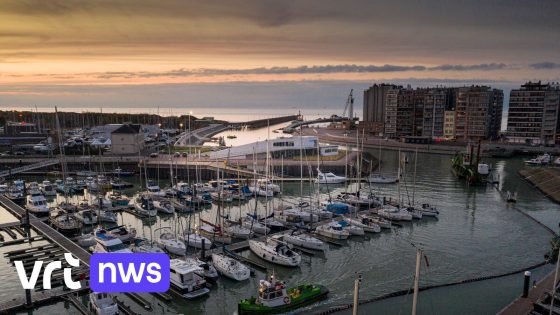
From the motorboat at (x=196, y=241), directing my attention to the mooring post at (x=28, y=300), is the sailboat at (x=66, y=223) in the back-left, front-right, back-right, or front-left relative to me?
front-right

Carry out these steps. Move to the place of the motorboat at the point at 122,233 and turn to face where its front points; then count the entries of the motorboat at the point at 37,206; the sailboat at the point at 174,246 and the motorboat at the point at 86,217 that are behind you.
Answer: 1

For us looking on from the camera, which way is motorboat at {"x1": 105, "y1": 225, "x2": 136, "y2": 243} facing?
facing away from the viewer and to the left of the viewer

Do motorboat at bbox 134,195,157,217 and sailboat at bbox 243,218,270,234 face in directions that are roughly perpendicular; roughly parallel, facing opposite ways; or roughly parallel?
roughly parallel

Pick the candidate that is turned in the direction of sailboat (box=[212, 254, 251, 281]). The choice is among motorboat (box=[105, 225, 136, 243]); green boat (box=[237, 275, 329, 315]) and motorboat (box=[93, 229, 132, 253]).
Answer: motorboat (box=[93, 229, 132, 253])

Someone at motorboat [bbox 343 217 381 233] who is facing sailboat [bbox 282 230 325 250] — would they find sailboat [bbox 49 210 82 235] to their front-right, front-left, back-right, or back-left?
front-right

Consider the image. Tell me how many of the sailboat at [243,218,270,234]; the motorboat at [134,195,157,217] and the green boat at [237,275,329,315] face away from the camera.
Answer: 0

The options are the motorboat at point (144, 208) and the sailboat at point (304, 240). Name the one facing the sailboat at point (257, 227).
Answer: the motorboat at point (144, 208)

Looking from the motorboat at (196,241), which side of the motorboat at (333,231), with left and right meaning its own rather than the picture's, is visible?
right

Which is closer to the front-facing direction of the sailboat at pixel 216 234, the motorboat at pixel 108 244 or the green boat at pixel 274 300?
the green boat

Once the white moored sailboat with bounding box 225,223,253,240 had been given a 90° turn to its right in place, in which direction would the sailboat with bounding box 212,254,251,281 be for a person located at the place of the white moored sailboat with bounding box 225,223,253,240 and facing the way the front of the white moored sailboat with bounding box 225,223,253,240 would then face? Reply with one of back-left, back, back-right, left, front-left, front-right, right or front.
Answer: front-left
